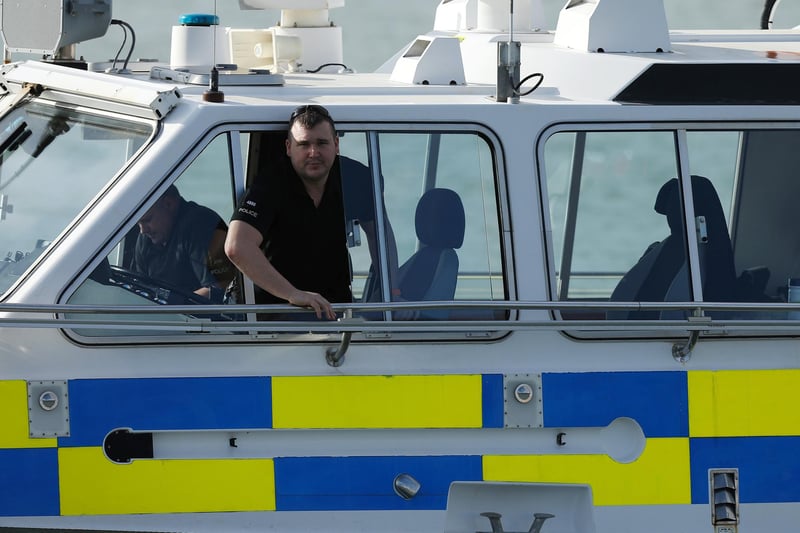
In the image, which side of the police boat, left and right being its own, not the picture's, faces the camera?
left
